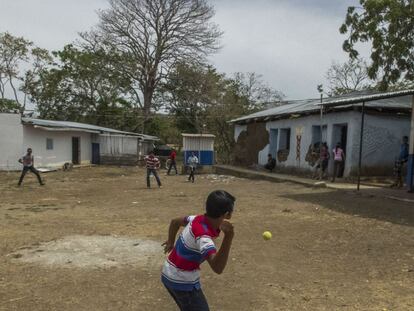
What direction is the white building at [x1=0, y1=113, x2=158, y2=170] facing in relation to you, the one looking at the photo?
facing the viewer and to the right of the viewer

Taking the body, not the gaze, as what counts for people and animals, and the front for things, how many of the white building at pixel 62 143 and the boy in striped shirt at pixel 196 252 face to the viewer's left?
0

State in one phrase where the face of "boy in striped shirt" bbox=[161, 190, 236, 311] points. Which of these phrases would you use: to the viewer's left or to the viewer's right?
to the viewer's right

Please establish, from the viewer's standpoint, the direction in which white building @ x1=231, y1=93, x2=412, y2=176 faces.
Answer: facing the viewer and to the left of the viewer

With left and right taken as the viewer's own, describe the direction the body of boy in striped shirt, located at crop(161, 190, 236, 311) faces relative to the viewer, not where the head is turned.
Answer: facing away from the viewer and to the right of the viewer

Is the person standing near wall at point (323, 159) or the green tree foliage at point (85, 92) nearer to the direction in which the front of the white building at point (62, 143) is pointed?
the person standing near wall

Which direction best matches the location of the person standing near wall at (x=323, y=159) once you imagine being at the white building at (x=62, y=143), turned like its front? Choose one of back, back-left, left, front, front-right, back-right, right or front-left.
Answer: front
